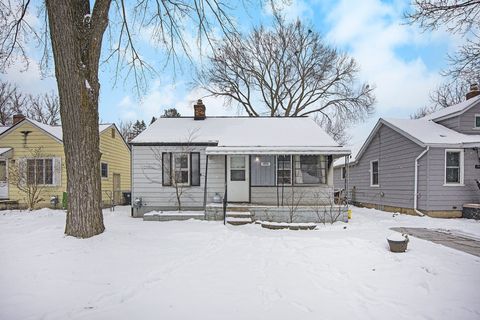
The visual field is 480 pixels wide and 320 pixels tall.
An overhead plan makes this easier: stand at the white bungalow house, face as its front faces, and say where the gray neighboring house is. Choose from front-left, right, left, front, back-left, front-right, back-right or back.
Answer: left

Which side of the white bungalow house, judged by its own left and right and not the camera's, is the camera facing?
front

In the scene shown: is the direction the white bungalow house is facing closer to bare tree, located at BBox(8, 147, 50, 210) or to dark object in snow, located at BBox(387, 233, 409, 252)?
the dark object in snow

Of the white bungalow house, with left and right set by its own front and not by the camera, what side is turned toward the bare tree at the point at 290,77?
back

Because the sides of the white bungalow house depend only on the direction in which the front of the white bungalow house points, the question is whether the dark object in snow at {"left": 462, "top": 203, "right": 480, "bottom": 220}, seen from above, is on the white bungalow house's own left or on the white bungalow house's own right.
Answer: on the white bungalow house's own left

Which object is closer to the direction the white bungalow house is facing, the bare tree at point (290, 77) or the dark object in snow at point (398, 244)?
the dark object in snow

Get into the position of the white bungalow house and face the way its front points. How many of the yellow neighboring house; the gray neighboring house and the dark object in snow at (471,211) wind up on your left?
2
